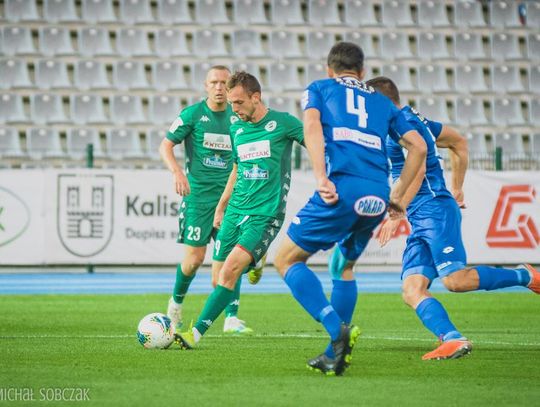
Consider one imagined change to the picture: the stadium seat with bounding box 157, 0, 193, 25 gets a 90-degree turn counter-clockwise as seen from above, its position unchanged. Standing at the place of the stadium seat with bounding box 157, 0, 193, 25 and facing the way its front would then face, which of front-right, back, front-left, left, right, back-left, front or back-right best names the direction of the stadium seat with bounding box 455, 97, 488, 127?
front

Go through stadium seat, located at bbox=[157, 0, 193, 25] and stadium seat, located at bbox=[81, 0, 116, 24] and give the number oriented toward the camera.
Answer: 2

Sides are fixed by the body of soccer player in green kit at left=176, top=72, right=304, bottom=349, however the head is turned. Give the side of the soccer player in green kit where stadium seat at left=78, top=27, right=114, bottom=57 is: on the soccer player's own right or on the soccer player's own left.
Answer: on the soccer player's own right

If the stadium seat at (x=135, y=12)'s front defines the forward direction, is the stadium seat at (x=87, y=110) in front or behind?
in front

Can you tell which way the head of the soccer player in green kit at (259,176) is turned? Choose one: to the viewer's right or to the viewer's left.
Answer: to the viewer's left

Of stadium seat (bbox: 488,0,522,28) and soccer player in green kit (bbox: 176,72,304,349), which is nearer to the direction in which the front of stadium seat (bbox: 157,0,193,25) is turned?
the soccer player in green kit
